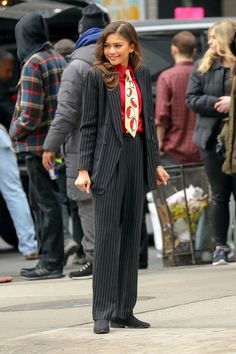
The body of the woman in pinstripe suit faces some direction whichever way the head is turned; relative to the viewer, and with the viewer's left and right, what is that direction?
facing the viewer and to the right of the viewer

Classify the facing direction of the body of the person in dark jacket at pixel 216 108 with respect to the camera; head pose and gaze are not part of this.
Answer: toward the camera

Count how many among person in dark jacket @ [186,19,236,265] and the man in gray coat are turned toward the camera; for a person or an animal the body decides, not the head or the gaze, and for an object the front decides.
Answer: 1

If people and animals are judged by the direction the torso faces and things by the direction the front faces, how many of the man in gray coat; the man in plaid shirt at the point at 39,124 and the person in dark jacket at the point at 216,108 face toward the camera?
1

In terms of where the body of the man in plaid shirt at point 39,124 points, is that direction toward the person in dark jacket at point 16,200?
no
